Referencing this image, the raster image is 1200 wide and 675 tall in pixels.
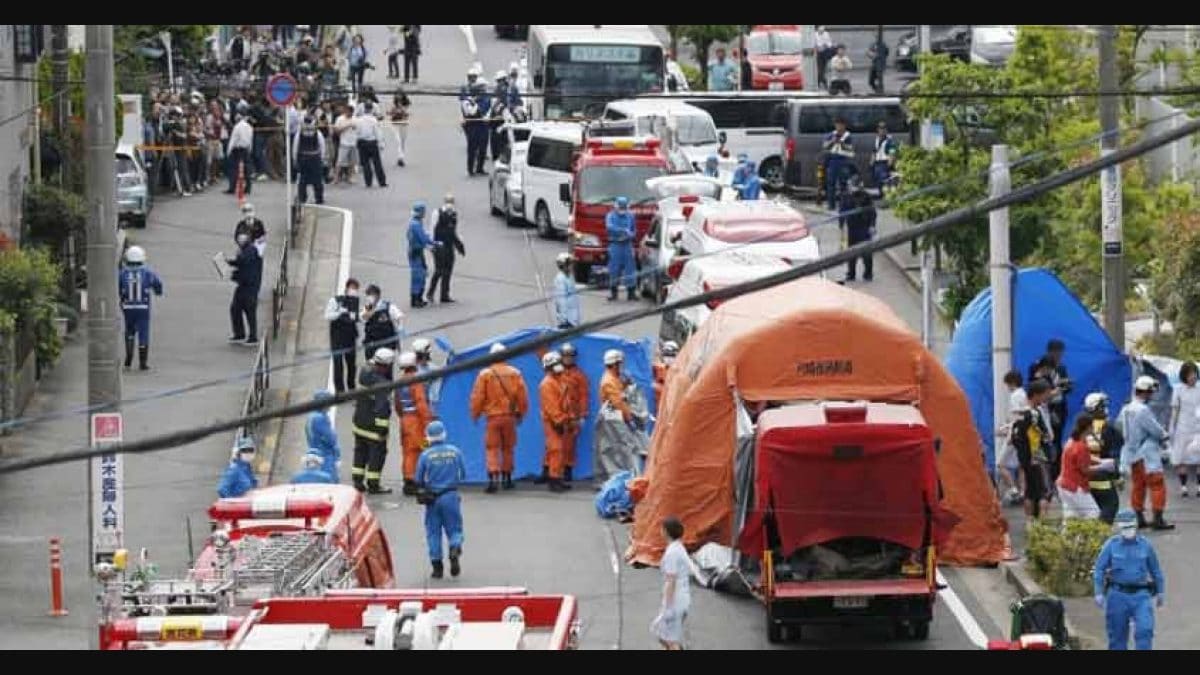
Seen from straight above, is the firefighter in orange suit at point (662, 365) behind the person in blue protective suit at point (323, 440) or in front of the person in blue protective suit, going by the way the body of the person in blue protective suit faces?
in front

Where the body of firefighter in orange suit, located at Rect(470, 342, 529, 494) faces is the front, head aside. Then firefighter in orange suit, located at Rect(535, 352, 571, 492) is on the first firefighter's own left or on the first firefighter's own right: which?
on the first firefighter's own right

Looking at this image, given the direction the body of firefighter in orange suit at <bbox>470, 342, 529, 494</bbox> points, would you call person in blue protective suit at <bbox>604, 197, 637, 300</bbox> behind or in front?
in front

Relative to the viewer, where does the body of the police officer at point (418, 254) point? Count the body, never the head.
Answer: to the viewer's right

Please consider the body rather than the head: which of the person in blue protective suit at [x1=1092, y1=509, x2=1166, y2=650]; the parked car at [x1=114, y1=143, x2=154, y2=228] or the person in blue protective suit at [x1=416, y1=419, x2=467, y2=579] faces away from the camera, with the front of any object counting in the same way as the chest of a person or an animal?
the person in blue protective suit at [x1=416, y1=419, x2=467, y2=579]

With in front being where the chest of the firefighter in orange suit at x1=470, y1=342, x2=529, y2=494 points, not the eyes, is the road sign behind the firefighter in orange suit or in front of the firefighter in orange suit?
in front

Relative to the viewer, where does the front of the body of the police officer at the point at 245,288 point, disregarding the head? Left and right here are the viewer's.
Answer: facing to the left of the viewer

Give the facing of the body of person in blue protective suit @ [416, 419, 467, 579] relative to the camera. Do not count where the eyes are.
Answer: away from the camera

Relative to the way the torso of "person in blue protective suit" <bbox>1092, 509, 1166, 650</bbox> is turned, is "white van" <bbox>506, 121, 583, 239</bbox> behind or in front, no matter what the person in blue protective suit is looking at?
behind

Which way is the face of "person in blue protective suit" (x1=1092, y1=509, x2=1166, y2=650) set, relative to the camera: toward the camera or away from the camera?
toward the camera

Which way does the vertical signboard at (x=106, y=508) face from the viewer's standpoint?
toward the camera

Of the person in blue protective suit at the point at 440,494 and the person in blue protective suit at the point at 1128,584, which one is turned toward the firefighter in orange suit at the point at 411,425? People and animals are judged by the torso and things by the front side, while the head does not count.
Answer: the person in blue protective suit at the point at 440,494

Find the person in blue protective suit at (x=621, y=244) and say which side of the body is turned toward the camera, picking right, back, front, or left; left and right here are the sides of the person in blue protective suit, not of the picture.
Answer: front

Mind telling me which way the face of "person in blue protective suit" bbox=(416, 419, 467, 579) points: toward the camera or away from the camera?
away from the camera

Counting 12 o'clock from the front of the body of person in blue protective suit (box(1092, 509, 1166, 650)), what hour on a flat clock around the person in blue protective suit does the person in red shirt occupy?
The person in red shirt is roughly at 6 o'clock from the person in blue protective suit.
